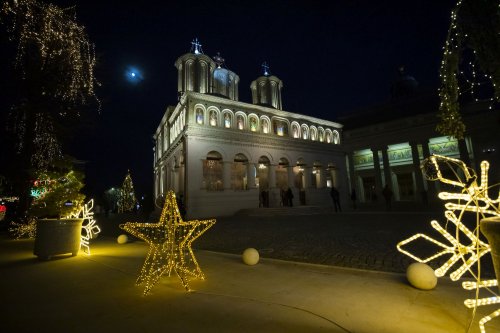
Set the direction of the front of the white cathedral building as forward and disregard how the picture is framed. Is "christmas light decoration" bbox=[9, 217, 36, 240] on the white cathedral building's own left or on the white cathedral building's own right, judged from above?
on the white cathedral building's own right

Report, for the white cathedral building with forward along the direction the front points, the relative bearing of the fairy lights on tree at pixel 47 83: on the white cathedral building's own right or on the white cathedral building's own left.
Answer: on the white cathedral building's own right

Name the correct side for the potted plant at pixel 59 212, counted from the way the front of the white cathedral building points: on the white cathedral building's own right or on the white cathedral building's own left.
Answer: on the white cathedral building's own right

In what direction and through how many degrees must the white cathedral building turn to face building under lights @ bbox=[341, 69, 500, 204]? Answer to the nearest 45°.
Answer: approximately 45° to its left

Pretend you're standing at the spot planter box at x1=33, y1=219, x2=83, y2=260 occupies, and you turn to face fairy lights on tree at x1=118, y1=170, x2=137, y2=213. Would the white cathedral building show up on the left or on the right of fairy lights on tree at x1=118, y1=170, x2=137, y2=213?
right

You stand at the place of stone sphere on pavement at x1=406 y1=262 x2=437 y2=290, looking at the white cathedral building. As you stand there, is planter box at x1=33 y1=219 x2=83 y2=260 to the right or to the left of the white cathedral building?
left

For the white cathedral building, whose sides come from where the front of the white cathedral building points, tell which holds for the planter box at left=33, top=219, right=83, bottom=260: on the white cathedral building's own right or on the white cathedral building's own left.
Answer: on the white cathedral building's own right

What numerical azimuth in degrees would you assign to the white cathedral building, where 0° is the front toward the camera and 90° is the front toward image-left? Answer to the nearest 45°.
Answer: approximately 315°

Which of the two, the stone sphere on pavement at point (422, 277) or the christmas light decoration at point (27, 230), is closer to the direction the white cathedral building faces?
the stone sphere on pavement

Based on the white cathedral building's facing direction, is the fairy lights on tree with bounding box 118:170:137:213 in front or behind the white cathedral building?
behind

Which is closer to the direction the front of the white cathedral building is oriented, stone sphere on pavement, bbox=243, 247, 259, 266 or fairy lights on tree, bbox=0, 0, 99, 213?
the stone sphere on pavement
